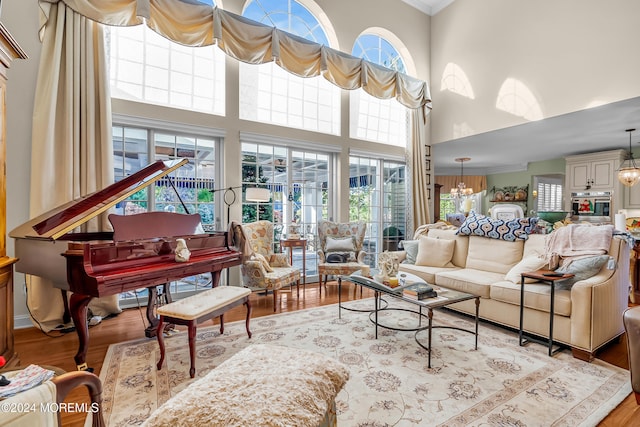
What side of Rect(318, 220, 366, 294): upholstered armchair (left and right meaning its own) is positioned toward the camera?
front

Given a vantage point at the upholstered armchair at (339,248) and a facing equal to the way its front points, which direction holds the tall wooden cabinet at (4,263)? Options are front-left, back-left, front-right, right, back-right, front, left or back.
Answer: front-right

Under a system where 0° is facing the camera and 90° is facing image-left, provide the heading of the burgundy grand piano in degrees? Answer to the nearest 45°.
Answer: approximately 315°

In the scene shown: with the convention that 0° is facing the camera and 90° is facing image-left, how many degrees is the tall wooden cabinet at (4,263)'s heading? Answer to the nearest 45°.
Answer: approximately 270°

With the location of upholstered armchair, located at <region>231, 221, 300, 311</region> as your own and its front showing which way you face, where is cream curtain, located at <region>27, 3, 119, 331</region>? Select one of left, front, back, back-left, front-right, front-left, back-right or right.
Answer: back-right

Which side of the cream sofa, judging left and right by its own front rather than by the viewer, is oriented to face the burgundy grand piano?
front

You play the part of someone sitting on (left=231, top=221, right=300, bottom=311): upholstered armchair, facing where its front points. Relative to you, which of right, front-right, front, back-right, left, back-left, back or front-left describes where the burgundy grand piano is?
right

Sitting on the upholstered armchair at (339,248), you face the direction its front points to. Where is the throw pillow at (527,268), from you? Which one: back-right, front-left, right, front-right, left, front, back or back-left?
front-left

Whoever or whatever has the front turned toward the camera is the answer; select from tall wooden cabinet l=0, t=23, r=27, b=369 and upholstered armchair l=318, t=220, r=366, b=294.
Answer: the upholstered armchair

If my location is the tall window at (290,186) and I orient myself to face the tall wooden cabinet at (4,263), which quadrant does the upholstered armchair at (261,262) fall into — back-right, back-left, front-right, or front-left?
front-left

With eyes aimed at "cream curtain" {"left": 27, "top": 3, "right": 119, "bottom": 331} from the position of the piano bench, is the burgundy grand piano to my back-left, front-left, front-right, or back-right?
front-left

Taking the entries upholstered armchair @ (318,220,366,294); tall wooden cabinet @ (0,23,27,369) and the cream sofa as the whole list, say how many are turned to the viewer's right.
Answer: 1

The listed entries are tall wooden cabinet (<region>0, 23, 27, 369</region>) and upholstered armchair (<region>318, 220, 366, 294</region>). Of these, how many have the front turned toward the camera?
1
